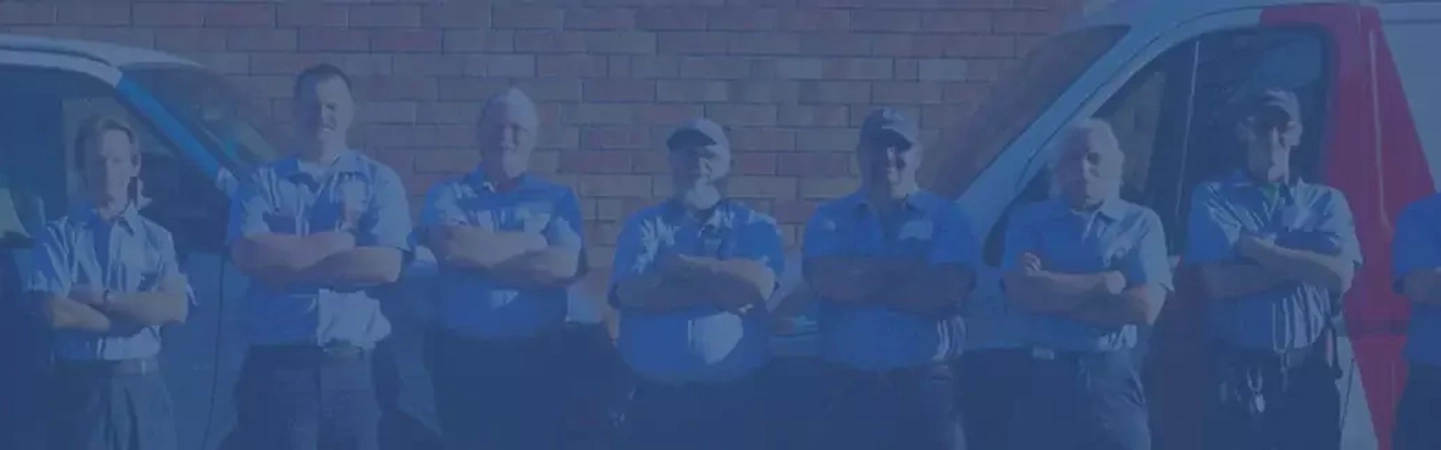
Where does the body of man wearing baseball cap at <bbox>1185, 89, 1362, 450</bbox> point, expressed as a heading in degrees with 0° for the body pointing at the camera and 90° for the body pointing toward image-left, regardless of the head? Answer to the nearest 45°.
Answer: approximately 0°

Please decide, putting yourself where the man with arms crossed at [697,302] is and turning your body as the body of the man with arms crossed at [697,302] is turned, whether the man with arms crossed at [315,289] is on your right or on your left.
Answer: on your right

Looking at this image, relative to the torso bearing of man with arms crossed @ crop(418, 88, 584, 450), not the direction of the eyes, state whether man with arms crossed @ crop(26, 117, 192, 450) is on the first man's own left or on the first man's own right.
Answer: on the first man's own right

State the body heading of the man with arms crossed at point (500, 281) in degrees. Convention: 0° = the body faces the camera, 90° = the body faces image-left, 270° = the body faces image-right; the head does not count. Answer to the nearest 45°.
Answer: approximately 0°
